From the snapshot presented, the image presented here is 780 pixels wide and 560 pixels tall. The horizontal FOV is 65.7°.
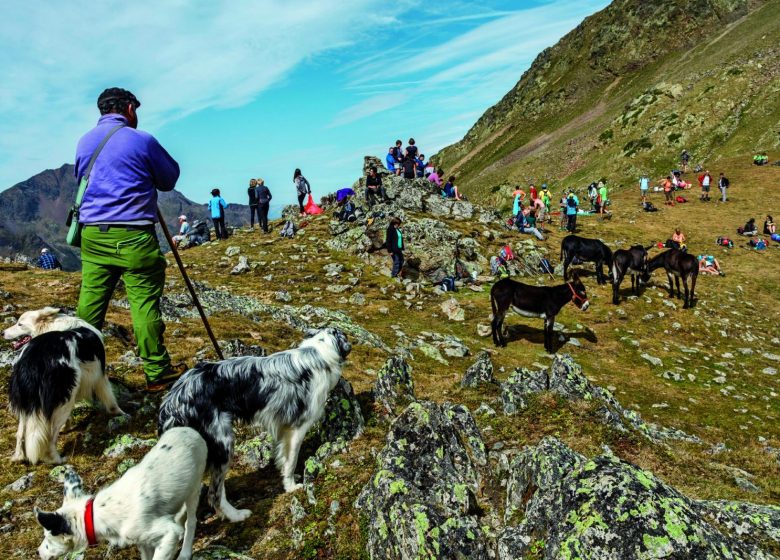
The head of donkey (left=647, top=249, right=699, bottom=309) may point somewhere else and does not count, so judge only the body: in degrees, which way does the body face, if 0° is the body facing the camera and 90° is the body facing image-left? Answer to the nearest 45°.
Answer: approximately 135°

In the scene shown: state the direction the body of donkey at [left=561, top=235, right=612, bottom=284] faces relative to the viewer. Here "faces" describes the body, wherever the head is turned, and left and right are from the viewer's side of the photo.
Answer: facing to the right of the viewer

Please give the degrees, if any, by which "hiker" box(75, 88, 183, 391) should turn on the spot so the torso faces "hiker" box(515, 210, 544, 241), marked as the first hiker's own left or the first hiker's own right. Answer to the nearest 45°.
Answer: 0° — they already face them

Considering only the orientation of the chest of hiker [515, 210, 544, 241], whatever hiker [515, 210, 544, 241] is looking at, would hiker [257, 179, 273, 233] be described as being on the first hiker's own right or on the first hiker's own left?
on the first hiker's own right

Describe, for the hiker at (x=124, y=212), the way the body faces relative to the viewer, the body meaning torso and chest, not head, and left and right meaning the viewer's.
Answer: facing away from the viewer and to the right of the viewer

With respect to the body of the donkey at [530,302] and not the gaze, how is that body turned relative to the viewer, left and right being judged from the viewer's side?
facing to the right of the viewer

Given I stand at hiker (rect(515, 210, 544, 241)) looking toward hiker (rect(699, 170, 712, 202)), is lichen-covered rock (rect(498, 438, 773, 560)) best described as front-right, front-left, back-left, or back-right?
back-right

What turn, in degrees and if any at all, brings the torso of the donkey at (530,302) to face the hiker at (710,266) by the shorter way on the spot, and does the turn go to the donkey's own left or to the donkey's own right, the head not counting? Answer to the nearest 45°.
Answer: approximately 45° to the donkey's own left
